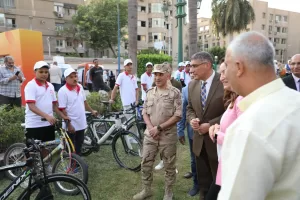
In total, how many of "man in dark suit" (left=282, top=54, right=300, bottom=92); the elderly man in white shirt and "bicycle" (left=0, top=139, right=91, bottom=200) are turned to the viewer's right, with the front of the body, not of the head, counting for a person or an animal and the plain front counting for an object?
1

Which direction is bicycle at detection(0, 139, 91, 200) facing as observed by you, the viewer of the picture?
facing to the right of the viewer

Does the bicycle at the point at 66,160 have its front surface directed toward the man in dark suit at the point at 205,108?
yes

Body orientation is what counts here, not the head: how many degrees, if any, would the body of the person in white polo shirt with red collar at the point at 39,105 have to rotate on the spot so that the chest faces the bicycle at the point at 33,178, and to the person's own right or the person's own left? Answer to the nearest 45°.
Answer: approximately 45° to the person's own right

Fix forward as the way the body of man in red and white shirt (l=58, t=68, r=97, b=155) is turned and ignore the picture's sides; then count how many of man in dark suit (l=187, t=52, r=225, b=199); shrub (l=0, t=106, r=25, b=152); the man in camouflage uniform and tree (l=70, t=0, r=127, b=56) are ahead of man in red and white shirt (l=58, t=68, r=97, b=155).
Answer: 2

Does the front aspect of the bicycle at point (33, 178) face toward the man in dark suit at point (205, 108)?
yes

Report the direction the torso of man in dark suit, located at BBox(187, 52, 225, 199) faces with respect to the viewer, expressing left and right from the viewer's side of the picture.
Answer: facing the viewer and to the left of the viewer

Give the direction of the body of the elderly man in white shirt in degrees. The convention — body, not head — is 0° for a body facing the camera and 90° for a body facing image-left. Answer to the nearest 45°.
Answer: approximately 135°

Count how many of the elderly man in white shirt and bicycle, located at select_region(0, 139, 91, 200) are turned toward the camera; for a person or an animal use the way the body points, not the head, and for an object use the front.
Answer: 0

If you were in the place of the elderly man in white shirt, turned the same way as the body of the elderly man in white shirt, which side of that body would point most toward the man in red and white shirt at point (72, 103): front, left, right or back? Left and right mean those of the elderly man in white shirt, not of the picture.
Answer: front

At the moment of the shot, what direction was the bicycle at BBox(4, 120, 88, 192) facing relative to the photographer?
facing the viewer and to the right of the viewer

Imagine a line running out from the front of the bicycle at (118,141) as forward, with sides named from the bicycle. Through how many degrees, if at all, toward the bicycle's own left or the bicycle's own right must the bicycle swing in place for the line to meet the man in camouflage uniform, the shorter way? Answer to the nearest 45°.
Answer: approximately 45° to the bicycle's own right

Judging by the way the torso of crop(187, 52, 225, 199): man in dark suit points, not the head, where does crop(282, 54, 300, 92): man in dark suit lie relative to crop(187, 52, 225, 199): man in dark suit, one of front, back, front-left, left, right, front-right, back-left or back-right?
back
